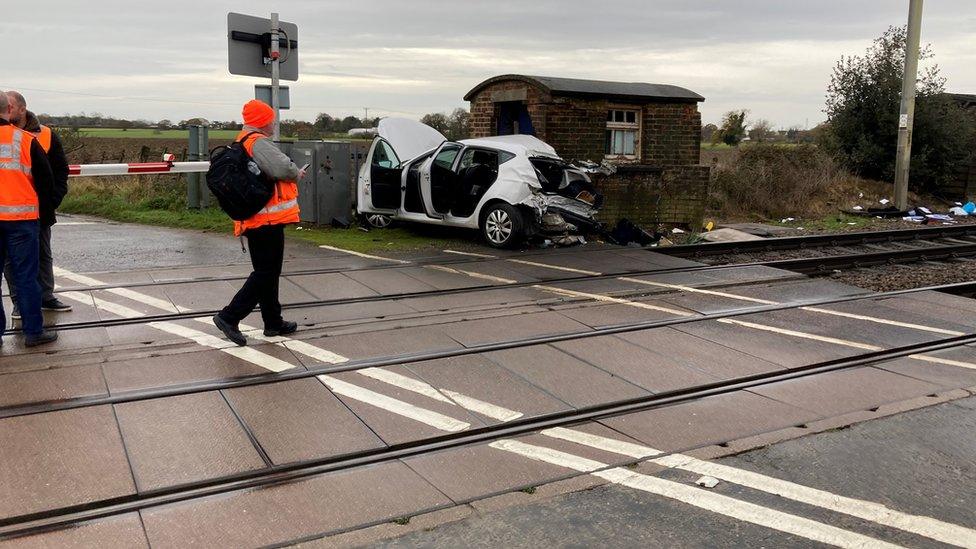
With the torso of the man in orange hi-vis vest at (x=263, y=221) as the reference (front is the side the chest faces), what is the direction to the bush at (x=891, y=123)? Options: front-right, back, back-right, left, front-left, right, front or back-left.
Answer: front-left

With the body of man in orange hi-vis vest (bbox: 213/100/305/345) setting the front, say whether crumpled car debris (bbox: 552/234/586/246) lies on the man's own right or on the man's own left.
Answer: on the man's own left

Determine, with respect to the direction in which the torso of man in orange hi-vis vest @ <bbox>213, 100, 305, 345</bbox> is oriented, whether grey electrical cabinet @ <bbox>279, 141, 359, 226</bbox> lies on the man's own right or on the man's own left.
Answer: on the man's own left

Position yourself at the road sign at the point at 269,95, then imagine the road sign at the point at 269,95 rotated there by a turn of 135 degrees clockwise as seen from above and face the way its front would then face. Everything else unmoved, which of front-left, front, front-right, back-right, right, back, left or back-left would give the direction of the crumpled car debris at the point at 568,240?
front-left

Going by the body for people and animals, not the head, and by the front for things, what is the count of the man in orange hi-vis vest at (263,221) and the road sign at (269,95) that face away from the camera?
1

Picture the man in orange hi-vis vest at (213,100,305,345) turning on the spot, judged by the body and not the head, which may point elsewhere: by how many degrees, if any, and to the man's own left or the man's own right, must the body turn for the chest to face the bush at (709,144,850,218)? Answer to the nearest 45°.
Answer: approximately 45° to the man's own left

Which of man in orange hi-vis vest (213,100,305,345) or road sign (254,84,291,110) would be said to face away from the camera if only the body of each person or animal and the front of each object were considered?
the road sign

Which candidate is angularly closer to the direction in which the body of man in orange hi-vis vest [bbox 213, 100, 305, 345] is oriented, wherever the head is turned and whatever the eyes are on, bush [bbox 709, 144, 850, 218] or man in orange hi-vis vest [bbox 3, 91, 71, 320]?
the bush

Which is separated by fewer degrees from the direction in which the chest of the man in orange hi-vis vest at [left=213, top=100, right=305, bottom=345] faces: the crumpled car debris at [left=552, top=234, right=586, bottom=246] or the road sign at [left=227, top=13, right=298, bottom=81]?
the crumpled car debris

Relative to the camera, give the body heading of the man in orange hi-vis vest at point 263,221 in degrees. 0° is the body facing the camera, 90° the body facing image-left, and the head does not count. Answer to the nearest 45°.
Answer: approximately 270°

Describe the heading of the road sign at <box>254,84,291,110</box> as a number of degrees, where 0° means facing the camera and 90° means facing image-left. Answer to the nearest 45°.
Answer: approximately 180°
